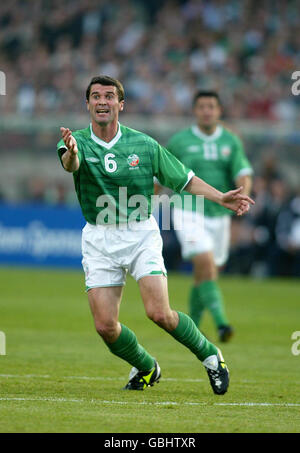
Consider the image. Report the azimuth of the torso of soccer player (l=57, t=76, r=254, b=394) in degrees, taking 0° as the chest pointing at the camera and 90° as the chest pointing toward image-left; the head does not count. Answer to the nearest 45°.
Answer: approximately 0°

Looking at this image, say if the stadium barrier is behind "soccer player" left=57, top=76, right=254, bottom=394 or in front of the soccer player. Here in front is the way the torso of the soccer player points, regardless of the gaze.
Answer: behind

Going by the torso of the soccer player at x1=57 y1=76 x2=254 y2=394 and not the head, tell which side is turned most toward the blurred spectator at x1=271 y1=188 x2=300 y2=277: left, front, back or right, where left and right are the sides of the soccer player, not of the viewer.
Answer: back

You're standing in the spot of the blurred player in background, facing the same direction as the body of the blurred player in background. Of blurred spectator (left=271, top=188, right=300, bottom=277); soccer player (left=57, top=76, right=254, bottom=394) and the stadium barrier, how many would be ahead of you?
1

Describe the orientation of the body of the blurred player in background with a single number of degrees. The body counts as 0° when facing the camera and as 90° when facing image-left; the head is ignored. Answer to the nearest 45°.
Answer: approximately 0°

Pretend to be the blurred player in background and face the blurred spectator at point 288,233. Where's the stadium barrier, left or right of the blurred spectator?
left

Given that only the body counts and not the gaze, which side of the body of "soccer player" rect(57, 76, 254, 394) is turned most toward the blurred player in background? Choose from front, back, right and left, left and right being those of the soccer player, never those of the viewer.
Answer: back

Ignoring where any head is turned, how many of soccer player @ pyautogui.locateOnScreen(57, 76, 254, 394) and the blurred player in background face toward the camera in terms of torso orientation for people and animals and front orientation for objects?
2

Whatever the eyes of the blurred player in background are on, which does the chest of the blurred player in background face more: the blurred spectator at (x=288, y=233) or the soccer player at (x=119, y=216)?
the soccer player
